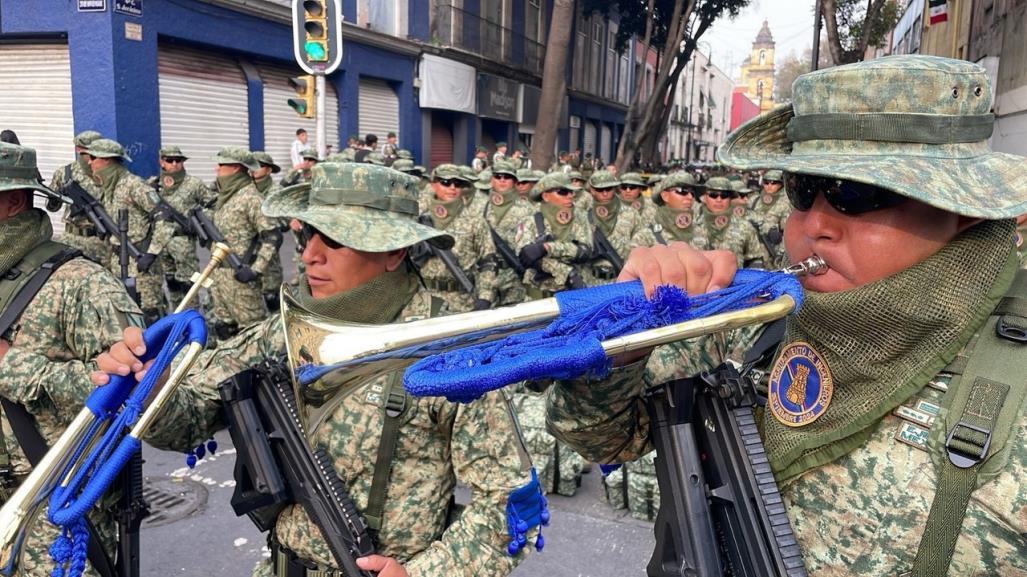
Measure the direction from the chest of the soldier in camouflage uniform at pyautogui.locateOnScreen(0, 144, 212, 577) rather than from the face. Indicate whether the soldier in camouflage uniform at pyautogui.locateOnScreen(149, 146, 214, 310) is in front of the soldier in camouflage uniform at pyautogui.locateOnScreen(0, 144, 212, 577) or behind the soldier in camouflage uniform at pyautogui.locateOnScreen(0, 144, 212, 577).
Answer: behind

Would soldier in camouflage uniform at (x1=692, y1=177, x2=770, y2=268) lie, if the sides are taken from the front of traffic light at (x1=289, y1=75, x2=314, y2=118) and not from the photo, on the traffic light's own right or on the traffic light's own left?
on the traffic light's own left

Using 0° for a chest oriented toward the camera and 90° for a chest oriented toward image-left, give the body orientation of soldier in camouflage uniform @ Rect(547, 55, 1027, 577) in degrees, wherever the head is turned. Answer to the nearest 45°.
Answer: approximately 45°

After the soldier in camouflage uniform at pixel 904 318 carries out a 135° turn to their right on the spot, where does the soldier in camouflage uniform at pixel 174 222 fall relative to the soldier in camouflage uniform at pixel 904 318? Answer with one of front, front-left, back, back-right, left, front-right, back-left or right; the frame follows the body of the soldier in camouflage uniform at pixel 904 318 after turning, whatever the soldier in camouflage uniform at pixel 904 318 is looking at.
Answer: front-left

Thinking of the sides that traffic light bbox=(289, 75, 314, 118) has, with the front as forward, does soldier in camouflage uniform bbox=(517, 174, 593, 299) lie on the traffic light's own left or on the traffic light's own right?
on the traffic light's own left

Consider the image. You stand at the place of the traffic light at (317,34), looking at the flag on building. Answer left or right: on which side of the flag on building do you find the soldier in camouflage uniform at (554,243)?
right

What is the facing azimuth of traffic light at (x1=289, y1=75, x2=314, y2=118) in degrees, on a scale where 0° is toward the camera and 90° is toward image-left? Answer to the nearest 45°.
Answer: approximately 45°

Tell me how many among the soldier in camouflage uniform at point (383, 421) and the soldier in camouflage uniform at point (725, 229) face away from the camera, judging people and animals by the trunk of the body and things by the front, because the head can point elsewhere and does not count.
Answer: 0

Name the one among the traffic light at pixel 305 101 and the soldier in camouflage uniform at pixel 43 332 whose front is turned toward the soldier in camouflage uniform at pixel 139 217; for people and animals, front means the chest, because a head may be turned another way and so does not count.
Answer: the traffic light
